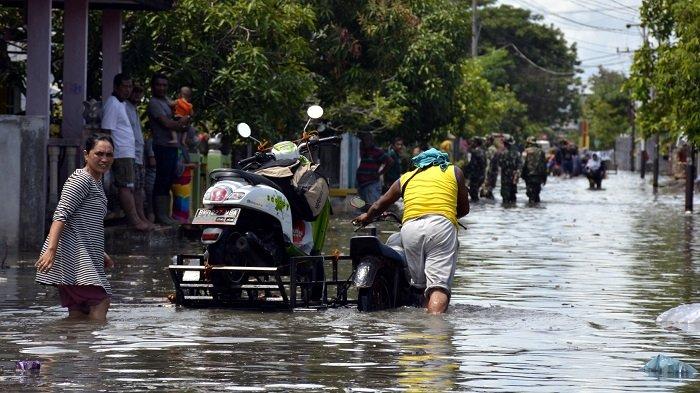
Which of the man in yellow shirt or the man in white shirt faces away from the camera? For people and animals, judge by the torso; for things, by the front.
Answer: the man in yellow shirt

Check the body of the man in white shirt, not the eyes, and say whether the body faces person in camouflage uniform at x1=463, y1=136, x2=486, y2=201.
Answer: no

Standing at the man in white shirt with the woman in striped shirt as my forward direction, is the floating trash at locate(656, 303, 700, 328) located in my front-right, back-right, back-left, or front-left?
front-left

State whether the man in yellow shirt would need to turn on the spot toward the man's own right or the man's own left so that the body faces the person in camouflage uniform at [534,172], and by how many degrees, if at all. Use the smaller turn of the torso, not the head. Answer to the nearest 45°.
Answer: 0° — they already face them

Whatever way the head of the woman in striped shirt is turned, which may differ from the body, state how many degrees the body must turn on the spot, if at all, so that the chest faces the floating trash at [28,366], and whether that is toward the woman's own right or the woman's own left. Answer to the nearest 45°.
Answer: approximately 45° to the woman's own right

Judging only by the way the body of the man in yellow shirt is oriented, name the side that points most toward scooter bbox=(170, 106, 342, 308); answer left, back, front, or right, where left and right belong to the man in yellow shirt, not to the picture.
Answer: left

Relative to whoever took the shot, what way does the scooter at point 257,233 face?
facing away from the viewer and to the right of the viewer

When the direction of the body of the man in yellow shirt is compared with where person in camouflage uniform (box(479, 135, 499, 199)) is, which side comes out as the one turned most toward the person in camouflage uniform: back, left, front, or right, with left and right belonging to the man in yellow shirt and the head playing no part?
front

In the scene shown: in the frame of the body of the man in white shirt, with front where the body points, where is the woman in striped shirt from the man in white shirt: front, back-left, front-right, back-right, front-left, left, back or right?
right

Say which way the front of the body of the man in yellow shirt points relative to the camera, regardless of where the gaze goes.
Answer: away from the camera

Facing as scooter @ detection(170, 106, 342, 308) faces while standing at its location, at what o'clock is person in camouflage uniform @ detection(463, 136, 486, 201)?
The person in camouflage uniform is roughly at 11 o'clock from the scooter.

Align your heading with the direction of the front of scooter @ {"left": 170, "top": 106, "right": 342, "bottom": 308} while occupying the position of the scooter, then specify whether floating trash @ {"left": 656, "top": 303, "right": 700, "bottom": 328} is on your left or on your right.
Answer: on your right

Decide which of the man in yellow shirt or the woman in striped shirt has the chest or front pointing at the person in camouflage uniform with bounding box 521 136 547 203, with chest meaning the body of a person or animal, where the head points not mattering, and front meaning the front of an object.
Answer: the man in yellow shirt
